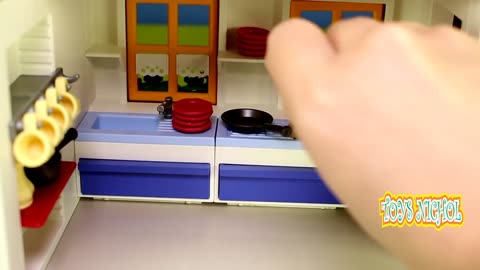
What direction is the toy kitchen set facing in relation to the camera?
toward the camera
